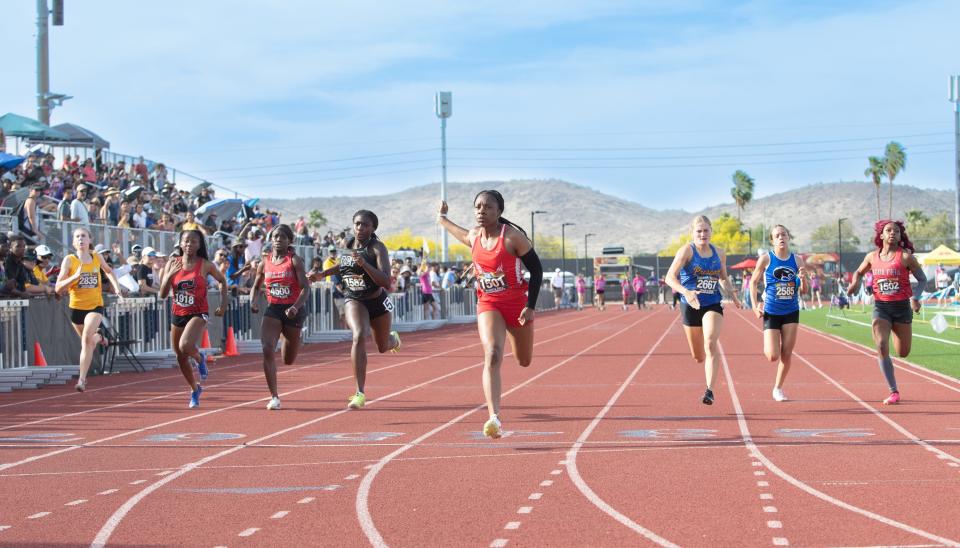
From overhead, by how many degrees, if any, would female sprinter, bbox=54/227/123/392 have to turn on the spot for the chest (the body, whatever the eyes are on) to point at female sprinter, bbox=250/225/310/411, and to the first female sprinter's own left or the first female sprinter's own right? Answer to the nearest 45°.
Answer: approximately 45° to the first female sprinter's own left

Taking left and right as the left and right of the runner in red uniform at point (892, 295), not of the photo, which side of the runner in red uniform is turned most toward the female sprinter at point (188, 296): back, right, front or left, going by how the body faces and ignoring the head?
right

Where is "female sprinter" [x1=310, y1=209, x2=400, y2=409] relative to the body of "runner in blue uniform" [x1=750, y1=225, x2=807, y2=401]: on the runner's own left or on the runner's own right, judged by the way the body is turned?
on the runner's own right

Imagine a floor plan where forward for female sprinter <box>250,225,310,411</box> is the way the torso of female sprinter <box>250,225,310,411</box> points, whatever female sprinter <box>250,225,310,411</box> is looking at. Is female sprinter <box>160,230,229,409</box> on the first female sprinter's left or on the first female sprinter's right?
on the first female sprinter's right

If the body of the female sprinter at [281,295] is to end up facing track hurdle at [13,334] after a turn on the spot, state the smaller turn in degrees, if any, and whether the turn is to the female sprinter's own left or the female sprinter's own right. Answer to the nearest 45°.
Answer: approximately 135° to the female sprinter's own right

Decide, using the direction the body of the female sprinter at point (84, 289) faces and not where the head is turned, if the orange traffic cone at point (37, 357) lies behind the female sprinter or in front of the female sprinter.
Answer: behind

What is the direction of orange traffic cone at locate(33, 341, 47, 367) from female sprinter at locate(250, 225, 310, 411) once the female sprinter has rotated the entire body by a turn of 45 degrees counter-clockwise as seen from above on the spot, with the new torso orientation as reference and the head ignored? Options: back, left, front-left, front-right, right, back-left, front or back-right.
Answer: back
